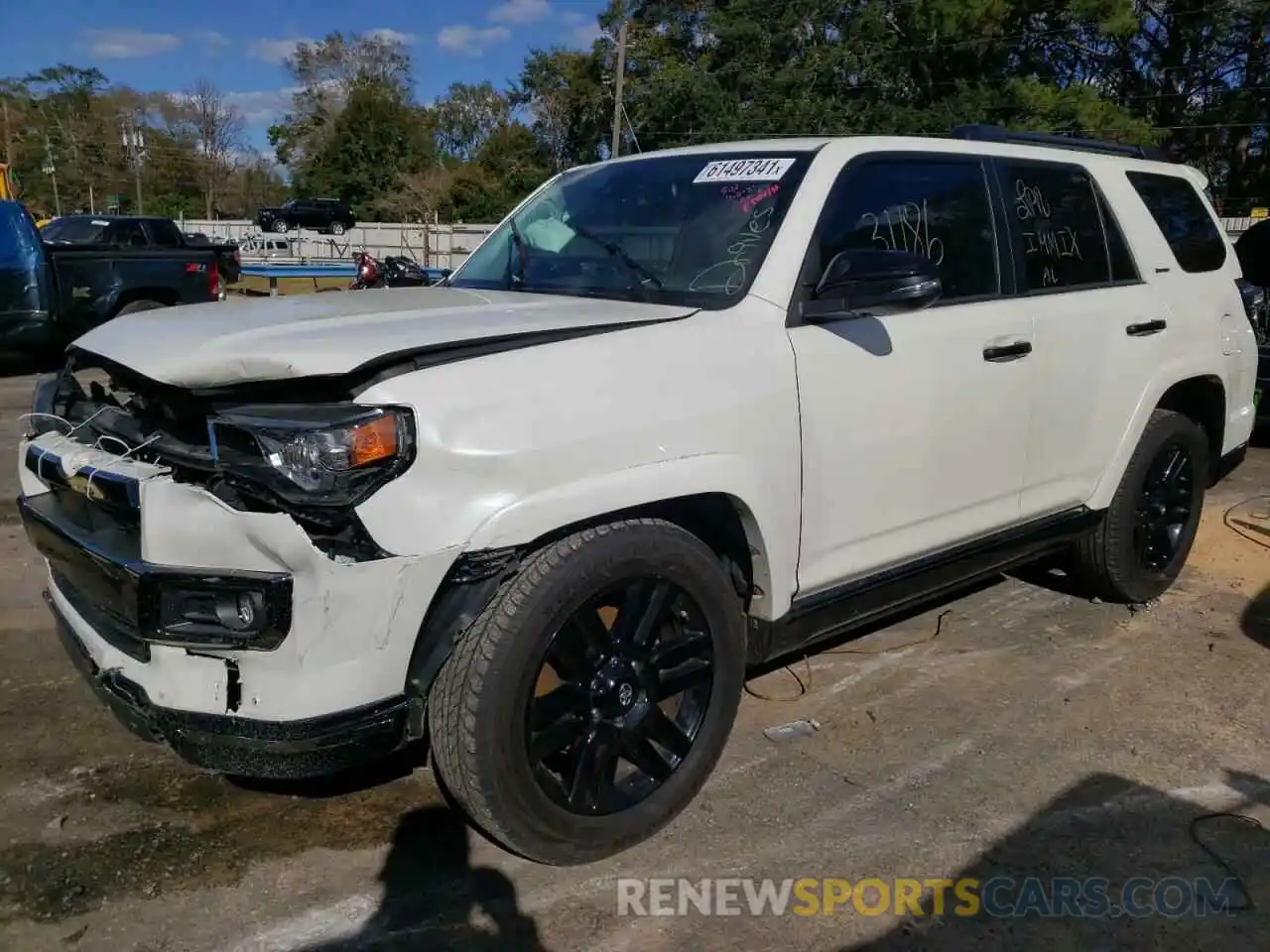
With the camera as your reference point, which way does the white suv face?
facing the viewer and to the left of the viewer

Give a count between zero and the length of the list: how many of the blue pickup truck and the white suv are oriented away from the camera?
0

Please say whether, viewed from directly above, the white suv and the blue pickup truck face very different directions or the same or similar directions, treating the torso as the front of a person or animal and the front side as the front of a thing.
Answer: same or similar directions

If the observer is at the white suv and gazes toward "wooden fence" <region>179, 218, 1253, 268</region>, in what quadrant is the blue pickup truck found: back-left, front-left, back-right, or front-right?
front-left

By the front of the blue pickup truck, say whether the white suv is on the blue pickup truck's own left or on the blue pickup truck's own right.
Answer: on the blue pickup truck's own left

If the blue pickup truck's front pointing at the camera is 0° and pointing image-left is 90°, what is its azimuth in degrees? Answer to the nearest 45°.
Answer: approximately 90°

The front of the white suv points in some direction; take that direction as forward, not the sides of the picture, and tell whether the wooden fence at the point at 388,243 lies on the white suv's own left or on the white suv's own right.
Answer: on the white suv's own right

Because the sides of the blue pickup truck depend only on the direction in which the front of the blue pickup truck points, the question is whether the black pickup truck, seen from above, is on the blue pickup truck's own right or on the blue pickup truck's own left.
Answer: on the blue pickup truck's own right

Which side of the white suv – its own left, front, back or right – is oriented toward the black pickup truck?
right

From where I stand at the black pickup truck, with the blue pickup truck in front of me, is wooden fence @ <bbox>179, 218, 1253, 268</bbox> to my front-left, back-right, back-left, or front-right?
back-left

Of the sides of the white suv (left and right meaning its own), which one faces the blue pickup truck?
right
